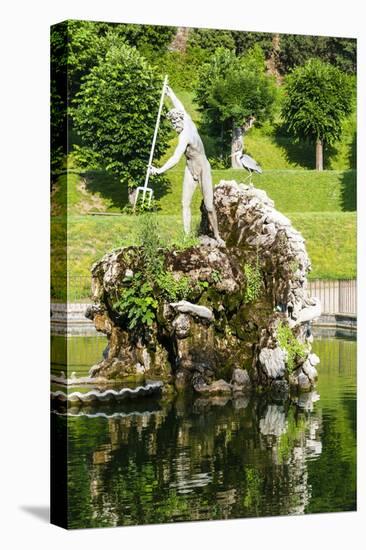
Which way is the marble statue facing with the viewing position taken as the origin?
facing the viewer and to the left of the viewer

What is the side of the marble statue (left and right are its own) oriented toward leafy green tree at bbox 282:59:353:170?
back

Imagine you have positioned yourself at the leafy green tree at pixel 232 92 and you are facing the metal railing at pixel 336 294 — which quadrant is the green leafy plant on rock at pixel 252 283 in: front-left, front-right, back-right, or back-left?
front-right
